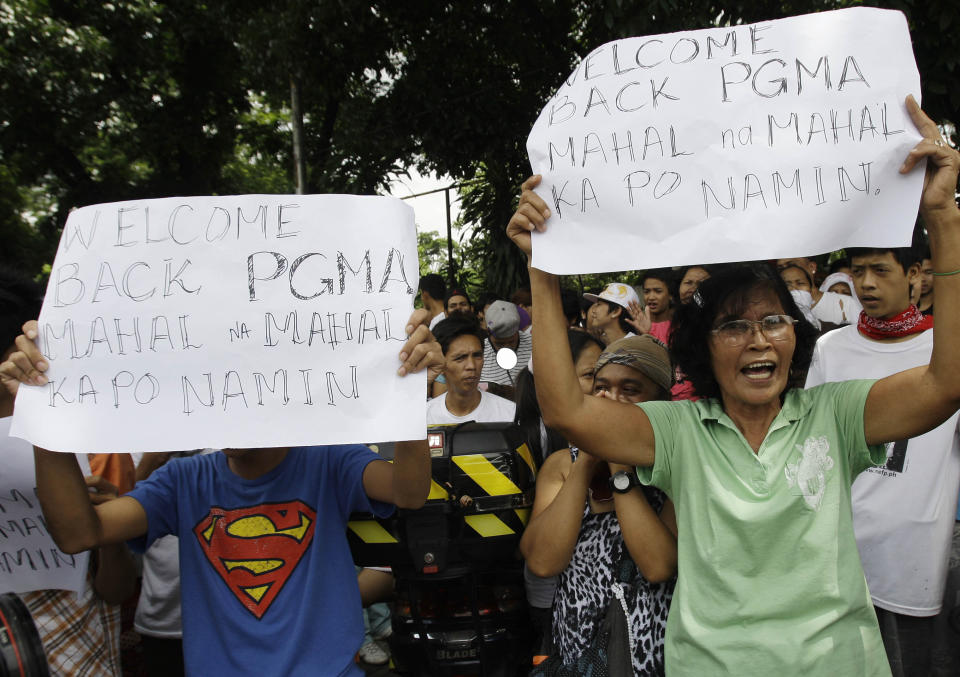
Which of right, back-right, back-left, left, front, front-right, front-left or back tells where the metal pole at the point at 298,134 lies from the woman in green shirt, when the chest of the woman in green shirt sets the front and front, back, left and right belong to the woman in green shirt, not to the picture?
back-right

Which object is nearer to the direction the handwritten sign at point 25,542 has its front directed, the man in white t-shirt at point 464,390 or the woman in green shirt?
the woman in green shirt

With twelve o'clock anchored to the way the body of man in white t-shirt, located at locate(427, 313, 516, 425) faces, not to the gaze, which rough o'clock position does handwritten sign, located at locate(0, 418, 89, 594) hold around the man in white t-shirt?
The handwritten sign is roughly at 1 o'clock from the man in white t-shirt.

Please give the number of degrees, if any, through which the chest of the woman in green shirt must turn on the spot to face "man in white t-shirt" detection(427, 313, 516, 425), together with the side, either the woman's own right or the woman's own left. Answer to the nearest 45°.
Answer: approximately 135° to the woman's own right

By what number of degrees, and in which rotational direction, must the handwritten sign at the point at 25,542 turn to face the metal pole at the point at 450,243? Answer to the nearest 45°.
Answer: approximately 135° to its left

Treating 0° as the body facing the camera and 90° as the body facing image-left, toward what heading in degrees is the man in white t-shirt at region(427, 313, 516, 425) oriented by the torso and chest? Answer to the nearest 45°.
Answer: approximately 0°

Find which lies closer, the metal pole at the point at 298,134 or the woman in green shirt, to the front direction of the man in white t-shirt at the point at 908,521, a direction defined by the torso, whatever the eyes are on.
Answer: the woman in green shirt

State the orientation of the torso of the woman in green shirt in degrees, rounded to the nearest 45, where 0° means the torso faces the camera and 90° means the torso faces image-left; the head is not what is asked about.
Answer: approximately 0°

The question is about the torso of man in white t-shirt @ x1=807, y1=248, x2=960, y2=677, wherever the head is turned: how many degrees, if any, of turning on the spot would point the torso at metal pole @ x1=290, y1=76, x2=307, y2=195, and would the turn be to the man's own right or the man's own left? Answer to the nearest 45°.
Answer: approximately 90° to the man's own right

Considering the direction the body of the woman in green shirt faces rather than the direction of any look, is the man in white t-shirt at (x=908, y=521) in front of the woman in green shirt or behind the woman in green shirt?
behind
